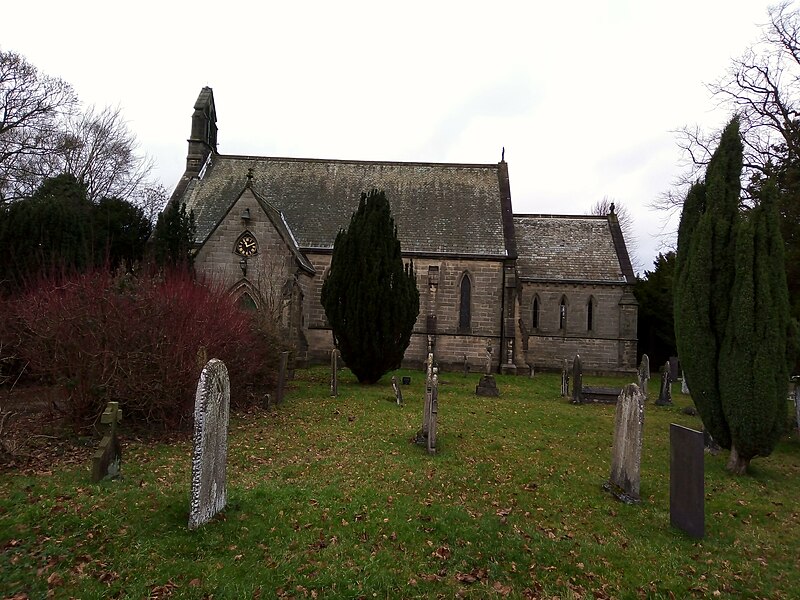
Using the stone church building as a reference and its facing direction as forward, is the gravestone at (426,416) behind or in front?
in front

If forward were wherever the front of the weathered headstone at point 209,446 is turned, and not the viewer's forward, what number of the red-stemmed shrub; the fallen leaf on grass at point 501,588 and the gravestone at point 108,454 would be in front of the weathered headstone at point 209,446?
1

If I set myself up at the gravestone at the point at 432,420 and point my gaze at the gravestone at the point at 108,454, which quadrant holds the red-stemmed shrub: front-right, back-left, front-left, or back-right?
front-right

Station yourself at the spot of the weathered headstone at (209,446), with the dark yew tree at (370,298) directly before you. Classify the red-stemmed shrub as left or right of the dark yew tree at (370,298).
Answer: left

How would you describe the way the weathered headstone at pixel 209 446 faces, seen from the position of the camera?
facing the viewer and to the right of the viewer

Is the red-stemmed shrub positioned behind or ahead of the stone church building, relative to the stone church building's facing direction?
ahead

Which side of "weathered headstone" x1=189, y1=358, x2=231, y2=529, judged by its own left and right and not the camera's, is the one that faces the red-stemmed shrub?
back

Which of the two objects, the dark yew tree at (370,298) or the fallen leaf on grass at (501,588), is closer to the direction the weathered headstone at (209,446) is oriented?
the fallen leaf on grass
